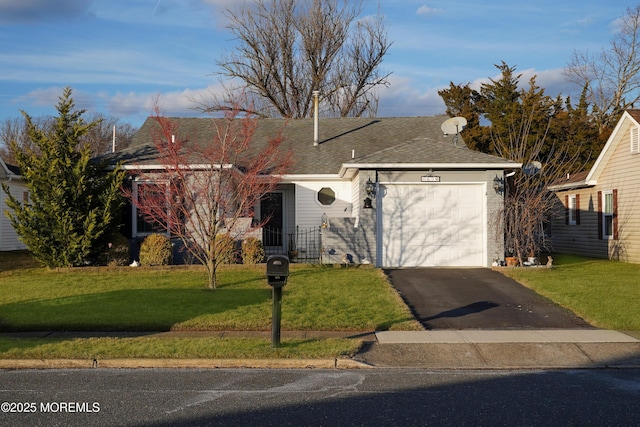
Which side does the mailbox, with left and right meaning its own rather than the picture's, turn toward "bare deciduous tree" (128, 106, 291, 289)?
back

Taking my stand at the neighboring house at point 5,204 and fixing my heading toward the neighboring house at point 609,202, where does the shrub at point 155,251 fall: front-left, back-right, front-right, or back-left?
front-right

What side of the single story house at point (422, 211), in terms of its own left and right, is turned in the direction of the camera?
front

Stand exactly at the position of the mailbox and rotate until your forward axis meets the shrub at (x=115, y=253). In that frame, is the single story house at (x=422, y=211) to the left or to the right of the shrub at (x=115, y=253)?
right

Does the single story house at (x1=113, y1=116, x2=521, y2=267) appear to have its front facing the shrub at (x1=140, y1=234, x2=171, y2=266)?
no

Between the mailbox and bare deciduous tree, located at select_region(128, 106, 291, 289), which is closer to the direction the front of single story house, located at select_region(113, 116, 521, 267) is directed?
the mailbox

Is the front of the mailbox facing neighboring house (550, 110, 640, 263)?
no

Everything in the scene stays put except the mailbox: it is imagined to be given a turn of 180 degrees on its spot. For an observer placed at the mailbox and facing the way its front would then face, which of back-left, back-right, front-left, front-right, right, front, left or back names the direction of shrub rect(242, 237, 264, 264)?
front

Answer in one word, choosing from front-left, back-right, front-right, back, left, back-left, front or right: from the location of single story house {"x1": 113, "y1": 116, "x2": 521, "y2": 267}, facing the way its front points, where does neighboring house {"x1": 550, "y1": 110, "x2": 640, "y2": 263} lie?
back-left

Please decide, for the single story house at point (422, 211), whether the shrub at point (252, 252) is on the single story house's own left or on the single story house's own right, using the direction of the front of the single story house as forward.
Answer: on the single story house's own right

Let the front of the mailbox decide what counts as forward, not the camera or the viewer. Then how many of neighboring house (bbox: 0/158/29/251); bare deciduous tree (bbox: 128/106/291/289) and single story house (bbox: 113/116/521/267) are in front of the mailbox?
0

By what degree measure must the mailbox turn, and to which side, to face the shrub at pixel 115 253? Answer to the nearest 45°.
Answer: approximately 135° to its right

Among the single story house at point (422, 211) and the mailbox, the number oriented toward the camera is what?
2

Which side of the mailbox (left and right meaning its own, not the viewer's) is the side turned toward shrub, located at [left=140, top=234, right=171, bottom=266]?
back

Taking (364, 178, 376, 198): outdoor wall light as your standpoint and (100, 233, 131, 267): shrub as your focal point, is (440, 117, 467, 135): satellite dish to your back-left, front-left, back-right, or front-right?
back-right

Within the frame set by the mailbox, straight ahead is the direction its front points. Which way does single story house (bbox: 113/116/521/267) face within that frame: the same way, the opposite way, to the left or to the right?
the same way
